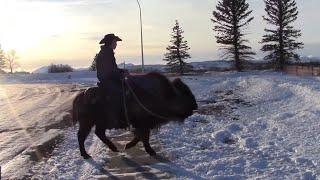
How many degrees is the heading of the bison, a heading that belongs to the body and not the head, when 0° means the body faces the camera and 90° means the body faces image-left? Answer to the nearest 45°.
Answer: approximately 270°

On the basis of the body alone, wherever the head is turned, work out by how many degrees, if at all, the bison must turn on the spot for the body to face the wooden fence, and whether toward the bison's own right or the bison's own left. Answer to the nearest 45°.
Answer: approximately 45° to the bison's own left
